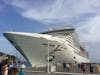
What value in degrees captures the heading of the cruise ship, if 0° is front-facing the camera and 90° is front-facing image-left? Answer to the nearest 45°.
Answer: approximately 45°
